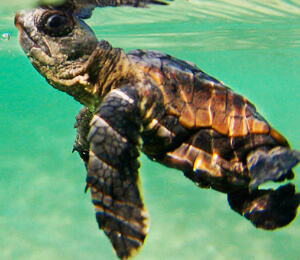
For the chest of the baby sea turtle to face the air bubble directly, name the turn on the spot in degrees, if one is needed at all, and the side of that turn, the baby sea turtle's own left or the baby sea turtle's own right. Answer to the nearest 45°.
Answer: approximately 45° to the baby sea turtle's own right

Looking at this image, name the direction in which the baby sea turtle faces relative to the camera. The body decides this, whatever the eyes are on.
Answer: to the viewer's left
